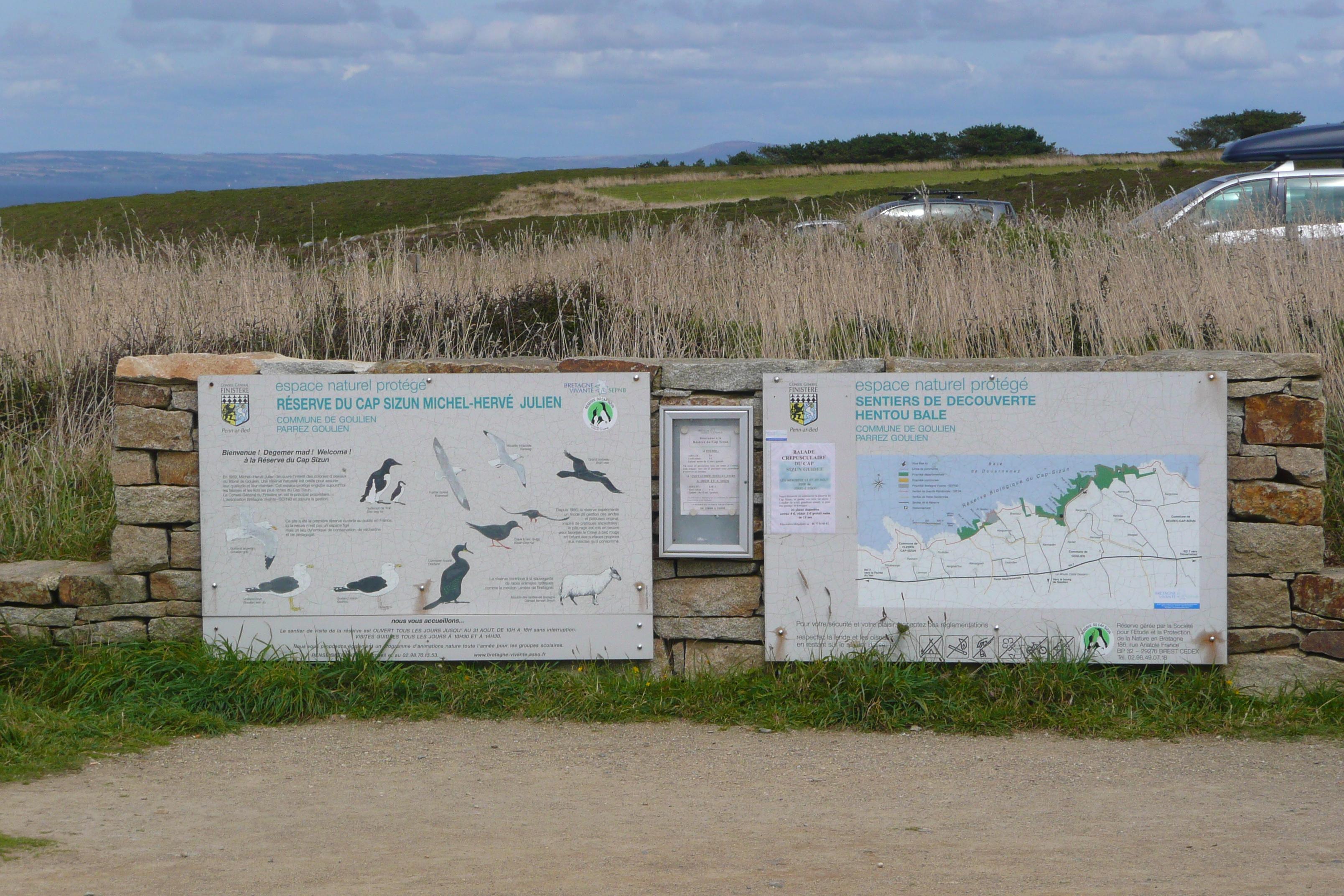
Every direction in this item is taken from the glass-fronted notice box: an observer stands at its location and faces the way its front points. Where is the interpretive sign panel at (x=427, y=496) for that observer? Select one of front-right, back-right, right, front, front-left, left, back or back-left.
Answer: right

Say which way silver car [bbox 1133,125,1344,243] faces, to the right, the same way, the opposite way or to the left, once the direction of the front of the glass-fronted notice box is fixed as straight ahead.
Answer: to the right

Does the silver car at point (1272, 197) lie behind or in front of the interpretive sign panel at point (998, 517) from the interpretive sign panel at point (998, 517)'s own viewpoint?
behind

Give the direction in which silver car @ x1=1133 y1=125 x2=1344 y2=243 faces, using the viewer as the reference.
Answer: facing to the left of the viewer

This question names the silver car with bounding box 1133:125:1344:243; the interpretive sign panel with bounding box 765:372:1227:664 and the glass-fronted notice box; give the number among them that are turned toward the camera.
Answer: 2

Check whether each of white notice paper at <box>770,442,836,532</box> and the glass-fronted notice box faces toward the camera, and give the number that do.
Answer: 2

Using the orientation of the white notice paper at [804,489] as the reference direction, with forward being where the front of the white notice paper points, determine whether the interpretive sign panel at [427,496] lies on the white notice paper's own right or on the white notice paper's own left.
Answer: on the white notice paper's own right

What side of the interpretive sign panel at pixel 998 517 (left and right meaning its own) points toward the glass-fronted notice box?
right
